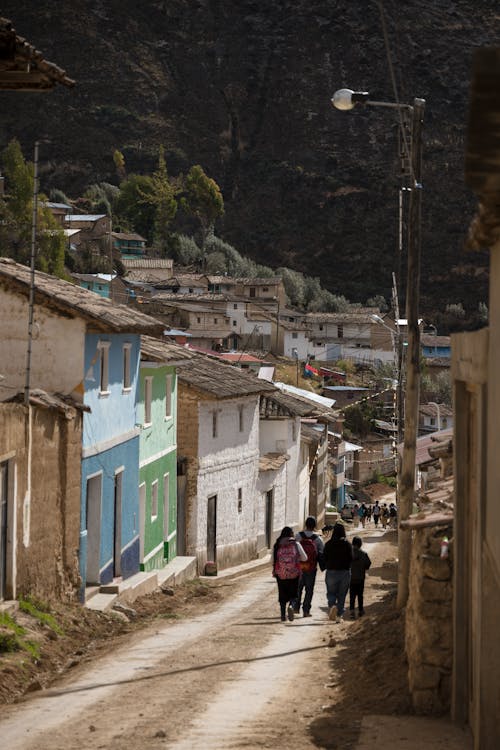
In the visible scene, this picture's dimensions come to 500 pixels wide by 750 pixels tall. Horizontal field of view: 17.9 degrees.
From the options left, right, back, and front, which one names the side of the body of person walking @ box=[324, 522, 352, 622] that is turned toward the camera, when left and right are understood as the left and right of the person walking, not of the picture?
back

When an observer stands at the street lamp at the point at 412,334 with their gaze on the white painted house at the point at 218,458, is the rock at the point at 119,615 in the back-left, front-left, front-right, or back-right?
front-left

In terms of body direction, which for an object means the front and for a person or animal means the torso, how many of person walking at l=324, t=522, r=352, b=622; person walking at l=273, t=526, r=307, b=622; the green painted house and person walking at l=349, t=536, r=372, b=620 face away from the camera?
3

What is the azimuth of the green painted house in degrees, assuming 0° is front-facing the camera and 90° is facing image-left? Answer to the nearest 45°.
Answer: approximately 315°

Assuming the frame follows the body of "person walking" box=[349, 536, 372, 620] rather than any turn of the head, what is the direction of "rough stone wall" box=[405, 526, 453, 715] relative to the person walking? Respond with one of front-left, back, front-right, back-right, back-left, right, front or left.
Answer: back

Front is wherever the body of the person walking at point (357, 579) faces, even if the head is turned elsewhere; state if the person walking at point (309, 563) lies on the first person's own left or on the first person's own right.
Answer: on the first person's own left

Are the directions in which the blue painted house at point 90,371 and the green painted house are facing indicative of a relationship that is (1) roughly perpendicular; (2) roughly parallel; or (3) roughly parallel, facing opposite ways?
roughly parallel

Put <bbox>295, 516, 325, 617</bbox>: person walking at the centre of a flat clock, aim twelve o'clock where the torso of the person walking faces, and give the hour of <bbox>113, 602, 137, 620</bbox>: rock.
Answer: The rock is roughly at 10 o'clock from the person walking.

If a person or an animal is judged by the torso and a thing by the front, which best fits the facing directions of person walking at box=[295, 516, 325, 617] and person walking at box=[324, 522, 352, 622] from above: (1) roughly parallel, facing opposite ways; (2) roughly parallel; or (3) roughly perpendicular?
roughly parallel

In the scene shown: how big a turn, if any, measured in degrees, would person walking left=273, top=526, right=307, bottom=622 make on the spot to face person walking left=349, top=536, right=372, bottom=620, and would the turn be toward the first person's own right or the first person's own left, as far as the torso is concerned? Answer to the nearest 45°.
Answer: approximately 45° to the first person's own right

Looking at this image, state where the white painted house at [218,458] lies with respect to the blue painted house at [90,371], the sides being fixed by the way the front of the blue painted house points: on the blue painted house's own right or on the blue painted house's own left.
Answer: on the blue painted house's own left

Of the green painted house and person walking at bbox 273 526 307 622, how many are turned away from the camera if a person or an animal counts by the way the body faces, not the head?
1

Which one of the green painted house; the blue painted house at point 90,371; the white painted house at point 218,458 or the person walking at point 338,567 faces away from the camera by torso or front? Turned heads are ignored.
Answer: the person walking

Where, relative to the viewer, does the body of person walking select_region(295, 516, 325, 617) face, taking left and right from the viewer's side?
facing away from the viewer

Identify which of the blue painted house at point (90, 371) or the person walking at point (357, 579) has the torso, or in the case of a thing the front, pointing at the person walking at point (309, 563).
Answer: the blue painted house

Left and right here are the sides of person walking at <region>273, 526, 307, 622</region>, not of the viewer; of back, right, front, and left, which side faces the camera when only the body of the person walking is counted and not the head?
back

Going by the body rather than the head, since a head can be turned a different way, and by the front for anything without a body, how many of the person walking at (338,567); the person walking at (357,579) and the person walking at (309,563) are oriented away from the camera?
3
